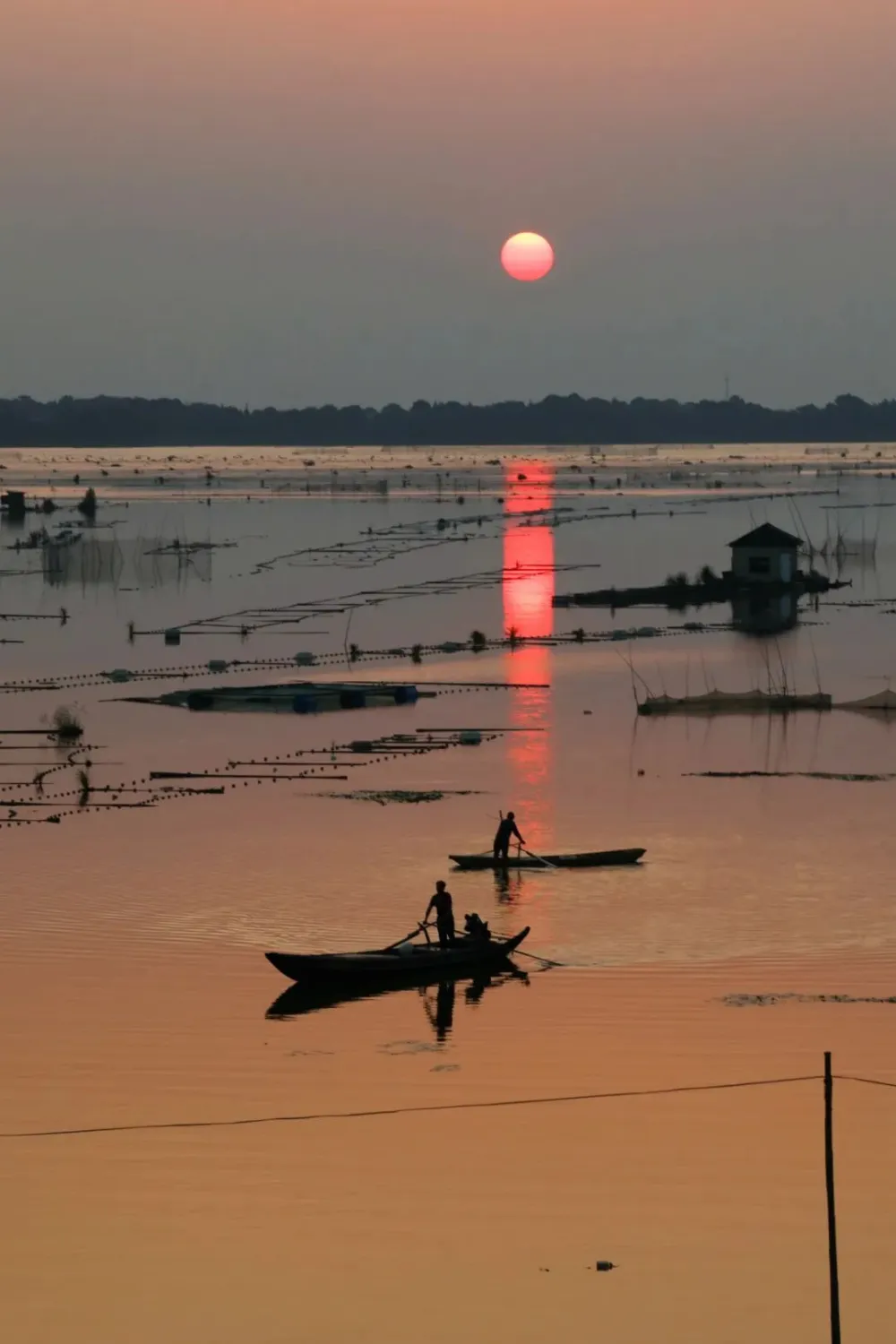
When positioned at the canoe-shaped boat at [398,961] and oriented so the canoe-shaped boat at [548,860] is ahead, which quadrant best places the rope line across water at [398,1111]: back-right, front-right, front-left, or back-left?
back-right

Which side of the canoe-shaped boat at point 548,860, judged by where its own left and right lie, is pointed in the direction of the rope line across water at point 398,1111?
right

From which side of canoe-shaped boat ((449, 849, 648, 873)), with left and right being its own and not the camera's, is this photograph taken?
right

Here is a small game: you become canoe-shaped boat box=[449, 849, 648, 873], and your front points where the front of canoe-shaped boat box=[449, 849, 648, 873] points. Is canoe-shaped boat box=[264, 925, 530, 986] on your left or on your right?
on your right
